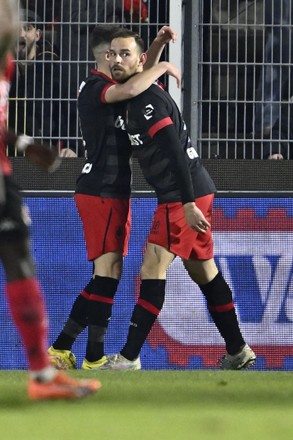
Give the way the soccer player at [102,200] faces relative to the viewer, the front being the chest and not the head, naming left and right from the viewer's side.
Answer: facing to the right of the viewer

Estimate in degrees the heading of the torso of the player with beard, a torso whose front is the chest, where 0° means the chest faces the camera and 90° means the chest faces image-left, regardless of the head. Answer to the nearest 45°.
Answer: approximately 90°

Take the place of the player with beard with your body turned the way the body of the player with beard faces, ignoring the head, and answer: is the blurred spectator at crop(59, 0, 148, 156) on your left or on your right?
on your right

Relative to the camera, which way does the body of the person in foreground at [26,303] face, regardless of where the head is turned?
to the viewer's right

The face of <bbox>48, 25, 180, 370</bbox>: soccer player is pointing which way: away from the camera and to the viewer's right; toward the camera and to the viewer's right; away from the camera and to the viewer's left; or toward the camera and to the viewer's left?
away from the camera and to the viewer's right

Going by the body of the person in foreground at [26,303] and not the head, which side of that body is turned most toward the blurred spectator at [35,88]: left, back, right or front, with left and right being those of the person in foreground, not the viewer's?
left

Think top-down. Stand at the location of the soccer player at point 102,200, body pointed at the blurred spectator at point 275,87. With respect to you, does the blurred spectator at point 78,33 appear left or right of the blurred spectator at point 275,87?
left

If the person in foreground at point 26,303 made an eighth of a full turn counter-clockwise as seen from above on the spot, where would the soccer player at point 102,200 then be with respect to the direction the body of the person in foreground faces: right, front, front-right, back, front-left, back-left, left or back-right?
front-left

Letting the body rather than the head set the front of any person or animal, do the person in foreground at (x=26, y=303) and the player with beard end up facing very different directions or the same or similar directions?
very different directions

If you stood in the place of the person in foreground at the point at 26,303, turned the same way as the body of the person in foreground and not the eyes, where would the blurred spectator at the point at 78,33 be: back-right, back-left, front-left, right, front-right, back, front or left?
left
